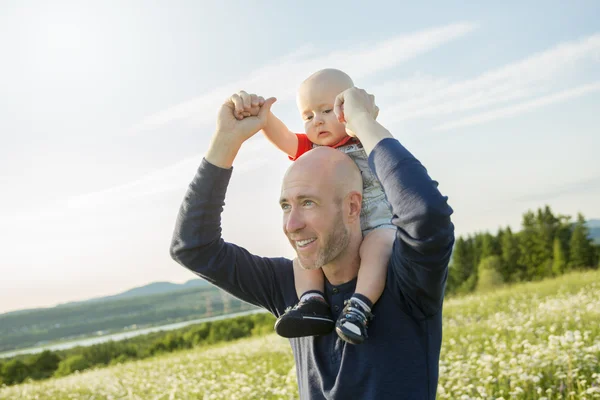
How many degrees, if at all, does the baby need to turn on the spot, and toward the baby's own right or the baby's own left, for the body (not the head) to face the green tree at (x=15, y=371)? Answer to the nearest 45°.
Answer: approximately 90° to the baby's own right

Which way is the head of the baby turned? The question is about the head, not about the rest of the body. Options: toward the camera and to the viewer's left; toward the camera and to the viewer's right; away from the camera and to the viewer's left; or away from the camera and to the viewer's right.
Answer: toward the camera and to the viewer's left

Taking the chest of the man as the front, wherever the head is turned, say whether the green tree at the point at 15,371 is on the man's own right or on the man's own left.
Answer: on the man's own right

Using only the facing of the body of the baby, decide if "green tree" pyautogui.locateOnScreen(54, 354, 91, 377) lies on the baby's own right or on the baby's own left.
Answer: on the baby's own right

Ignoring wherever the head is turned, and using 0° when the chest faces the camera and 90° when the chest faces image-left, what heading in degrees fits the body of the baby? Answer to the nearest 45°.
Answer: approximately 45°

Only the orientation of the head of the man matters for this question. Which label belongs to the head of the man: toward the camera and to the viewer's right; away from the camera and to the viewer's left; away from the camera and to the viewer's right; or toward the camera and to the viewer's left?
toward the camera and to the viewer's left
